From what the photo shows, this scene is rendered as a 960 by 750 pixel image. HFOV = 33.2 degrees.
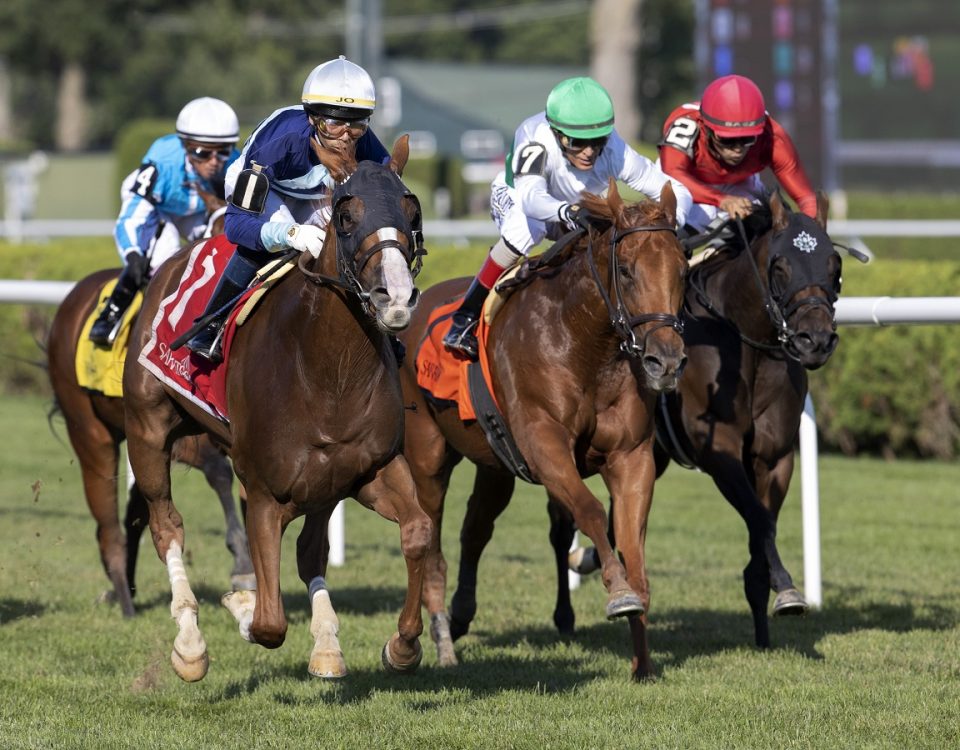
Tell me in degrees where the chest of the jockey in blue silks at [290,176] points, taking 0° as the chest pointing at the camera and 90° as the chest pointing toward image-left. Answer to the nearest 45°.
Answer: approximately 315°

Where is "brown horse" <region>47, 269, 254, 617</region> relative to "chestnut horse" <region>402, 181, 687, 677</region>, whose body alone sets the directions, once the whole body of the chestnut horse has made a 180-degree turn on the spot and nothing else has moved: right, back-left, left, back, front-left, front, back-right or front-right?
front

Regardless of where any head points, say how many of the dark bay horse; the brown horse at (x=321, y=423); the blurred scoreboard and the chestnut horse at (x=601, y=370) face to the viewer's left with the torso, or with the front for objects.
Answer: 0

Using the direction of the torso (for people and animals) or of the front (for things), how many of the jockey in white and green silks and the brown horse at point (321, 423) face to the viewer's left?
0

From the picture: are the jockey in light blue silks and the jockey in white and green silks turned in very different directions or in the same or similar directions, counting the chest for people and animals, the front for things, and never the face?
same or similar directions

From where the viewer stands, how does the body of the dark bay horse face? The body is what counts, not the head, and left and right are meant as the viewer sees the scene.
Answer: facing the viewer and to the right of the viewer

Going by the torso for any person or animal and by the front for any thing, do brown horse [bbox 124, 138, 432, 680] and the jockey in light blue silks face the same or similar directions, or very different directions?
same or similar directions

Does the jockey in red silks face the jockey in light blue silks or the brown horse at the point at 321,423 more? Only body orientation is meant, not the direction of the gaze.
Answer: the brown horse

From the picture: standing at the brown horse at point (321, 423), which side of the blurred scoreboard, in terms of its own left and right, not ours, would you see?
front

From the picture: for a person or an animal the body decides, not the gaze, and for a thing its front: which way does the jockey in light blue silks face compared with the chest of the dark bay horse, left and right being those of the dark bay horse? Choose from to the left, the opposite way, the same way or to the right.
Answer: the same way

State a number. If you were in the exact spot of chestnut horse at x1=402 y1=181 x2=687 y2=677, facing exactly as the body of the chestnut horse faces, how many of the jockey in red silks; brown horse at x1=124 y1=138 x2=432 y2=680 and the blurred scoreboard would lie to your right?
1

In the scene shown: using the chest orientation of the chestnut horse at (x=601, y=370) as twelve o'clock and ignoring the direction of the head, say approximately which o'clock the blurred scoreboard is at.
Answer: The blurred scoreboard is roughly at 8 o'clock from the chestnut horse.

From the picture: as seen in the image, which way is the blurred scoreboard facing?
toward the camera

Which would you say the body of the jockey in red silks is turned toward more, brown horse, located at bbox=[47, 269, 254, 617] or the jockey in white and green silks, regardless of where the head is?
the jockey in white and green silks

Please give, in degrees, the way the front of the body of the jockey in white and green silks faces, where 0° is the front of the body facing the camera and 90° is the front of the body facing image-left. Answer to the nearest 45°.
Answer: approximately 315°

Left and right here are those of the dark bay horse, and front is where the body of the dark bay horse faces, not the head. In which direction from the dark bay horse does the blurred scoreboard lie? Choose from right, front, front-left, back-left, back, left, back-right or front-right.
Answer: back-left

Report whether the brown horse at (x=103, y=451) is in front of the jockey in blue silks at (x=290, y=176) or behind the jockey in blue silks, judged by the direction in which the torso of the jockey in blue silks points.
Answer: behind

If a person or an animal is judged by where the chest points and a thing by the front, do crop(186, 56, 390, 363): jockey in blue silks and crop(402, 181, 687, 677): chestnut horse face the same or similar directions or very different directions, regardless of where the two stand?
same or similar directions

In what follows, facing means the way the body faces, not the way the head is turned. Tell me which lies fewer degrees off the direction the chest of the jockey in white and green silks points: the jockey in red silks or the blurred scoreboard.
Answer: the jockey in red silks

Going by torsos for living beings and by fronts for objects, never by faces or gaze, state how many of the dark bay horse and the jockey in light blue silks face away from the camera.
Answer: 0

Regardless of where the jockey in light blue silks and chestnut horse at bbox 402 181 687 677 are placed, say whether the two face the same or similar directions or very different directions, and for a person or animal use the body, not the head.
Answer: same or similar directions

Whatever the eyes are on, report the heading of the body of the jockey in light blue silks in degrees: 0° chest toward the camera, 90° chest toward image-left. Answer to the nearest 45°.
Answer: approximately 315°
